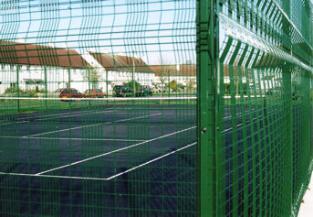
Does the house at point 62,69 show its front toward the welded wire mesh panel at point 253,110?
yes

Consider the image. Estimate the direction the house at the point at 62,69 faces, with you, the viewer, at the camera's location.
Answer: facing the viewer and to the right of the viewer

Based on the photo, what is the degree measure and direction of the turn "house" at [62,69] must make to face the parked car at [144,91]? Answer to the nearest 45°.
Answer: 0° — it already faces it
